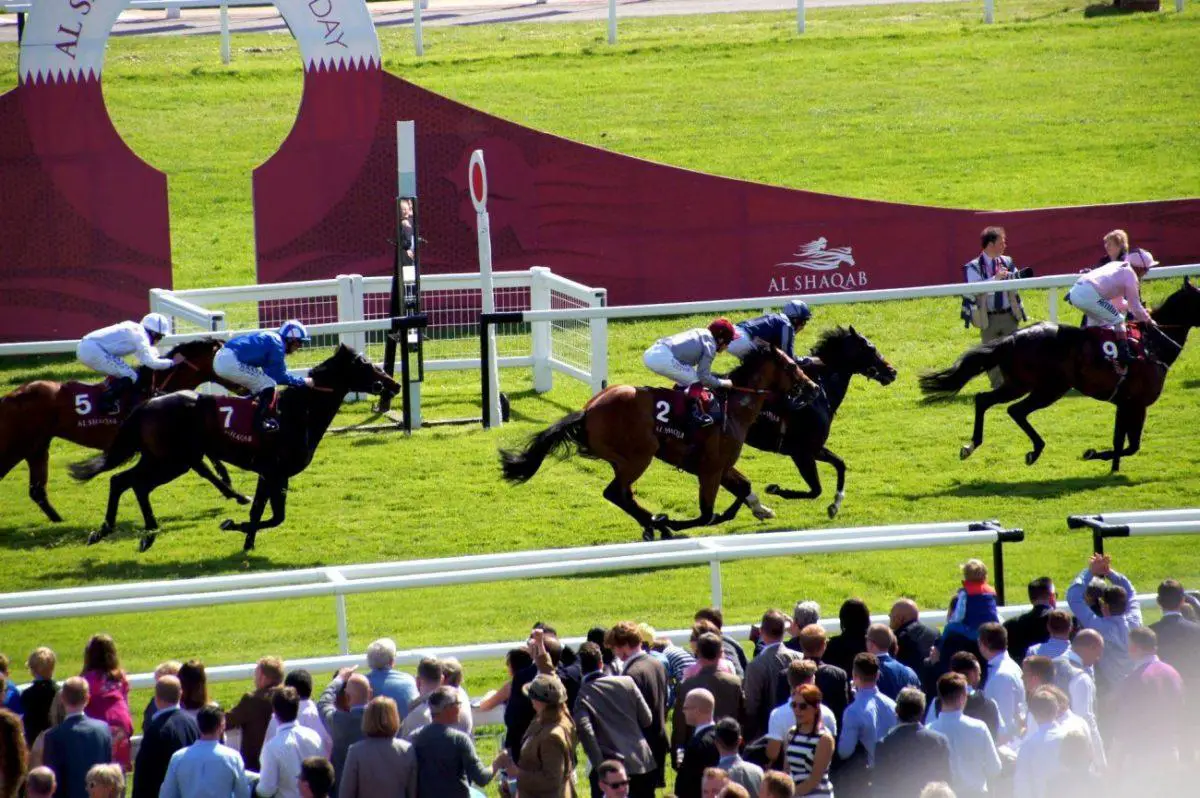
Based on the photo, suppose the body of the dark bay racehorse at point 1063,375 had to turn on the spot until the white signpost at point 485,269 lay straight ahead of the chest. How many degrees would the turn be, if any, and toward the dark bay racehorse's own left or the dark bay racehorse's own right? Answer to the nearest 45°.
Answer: approximately 180°

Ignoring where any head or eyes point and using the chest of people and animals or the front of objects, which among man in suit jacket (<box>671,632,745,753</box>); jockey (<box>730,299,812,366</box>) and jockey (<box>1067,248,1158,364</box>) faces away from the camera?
the man in suit jacket

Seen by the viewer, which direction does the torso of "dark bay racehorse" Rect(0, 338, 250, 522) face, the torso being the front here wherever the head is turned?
to the viewer's right

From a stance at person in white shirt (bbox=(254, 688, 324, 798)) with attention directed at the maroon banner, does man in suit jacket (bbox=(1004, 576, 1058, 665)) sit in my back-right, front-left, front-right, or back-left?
front-right

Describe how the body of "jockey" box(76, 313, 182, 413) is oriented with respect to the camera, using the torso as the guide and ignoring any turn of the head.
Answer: to the viewer's right

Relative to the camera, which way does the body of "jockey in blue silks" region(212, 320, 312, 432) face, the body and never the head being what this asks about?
to the viewer's right

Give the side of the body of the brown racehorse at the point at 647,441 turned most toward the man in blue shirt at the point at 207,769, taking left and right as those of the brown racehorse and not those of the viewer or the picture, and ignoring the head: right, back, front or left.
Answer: right

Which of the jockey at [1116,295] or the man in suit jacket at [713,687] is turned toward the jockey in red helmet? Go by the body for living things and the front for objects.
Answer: the man in suit jacket

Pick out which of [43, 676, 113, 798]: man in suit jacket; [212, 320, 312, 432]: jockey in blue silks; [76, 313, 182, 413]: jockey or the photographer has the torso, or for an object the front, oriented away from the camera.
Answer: the man in suit jacket

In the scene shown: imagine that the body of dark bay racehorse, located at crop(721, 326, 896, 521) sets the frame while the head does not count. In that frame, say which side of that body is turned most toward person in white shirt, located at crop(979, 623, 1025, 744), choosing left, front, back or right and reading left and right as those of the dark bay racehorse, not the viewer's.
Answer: right

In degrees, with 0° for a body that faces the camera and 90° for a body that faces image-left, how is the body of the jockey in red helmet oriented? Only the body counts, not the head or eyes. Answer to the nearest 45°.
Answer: approximately 270°

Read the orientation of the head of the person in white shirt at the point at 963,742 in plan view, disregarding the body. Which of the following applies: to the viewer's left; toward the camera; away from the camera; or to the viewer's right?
away from the camera

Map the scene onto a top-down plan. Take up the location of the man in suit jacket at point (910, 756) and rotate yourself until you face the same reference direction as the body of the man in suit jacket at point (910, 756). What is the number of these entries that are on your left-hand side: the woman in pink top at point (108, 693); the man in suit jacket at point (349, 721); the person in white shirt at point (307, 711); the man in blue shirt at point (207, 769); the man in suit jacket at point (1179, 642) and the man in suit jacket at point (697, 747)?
5

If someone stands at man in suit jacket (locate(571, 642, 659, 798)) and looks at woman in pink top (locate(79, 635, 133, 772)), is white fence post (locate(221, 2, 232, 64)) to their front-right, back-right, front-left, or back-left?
front-right

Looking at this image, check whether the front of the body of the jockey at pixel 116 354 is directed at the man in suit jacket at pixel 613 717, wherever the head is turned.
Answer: no

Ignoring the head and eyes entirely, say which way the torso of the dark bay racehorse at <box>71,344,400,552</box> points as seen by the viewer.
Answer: to the viewer's right

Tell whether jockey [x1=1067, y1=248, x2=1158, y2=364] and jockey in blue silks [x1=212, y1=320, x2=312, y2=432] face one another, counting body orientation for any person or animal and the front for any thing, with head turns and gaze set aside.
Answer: no

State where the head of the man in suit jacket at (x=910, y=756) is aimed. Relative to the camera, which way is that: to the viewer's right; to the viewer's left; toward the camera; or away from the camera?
away from the camera

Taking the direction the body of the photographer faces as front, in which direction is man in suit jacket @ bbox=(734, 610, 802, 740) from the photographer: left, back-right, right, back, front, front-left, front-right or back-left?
front-right

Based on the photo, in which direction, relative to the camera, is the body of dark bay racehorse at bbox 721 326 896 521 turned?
to the viewer's right

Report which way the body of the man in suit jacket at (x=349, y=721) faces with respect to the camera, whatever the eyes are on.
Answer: away from the camera

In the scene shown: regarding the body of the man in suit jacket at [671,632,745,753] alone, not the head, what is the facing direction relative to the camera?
away from the camera

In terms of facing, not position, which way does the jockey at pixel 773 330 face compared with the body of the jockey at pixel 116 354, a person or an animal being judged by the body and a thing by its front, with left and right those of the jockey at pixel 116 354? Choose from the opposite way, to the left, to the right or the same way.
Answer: the same way

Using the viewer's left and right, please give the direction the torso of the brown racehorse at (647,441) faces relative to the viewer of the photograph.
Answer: facing to the right of the viewer

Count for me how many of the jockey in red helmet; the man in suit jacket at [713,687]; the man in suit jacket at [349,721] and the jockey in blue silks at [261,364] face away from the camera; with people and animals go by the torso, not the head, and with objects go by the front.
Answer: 2

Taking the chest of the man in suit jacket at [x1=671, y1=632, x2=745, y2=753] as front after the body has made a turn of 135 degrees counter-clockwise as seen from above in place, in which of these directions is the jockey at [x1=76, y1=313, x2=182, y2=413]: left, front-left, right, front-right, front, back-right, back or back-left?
right
